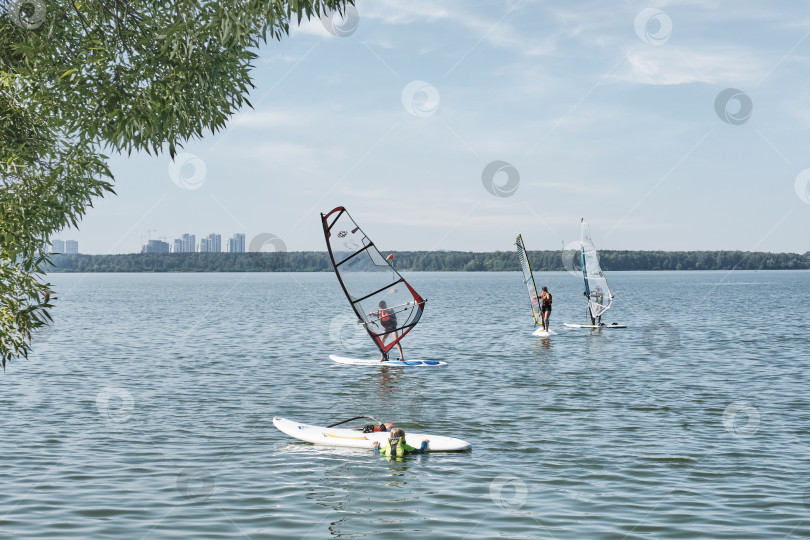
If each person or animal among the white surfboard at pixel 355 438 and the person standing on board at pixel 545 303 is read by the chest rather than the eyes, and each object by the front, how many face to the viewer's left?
2

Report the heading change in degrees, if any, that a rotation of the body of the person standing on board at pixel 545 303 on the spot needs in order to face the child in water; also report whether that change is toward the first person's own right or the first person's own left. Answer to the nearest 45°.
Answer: approximately 90° to the first person's own left

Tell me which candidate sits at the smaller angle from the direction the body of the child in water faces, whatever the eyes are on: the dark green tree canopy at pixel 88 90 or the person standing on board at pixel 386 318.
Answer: the person standing on board

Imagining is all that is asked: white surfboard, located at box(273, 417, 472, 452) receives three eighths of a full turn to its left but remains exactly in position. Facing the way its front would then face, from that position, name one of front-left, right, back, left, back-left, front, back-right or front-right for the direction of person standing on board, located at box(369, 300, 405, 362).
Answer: back-left

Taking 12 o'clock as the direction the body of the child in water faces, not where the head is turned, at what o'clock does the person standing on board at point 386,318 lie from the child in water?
The person standing on board is roughly at 12 o'clock from the child in water.

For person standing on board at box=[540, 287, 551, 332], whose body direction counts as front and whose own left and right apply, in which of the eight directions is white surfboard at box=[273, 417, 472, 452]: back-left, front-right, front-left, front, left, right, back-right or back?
left

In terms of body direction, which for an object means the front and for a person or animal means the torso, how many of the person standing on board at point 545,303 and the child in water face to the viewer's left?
1

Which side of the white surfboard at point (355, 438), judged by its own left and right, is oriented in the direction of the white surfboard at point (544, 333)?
right

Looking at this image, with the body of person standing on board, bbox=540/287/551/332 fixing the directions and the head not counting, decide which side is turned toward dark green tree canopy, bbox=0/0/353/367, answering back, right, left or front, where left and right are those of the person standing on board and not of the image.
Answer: left

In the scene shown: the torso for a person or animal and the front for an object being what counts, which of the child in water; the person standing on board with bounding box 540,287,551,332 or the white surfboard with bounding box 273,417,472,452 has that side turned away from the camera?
the child in water

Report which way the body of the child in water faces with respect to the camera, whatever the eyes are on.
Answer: away from the camera

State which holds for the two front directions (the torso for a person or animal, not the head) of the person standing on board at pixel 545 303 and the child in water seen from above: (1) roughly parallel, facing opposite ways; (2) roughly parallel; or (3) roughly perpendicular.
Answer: roughly perpendicular

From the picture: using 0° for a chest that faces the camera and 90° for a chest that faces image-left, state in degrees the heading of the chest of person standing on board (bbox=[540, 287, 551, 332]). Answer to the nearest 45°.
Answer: approximately 90°

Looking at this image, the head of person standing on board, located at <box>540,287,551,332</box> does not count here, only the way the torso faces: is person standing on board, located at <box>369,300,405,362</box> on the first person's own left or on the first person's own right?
on the first person's own left

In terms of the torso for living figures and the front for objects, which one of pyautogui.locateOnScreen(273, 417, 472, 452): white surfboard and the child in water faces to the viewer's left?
the white surfboard

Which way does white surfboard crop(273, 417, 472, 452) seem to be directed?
to the viewer's left
